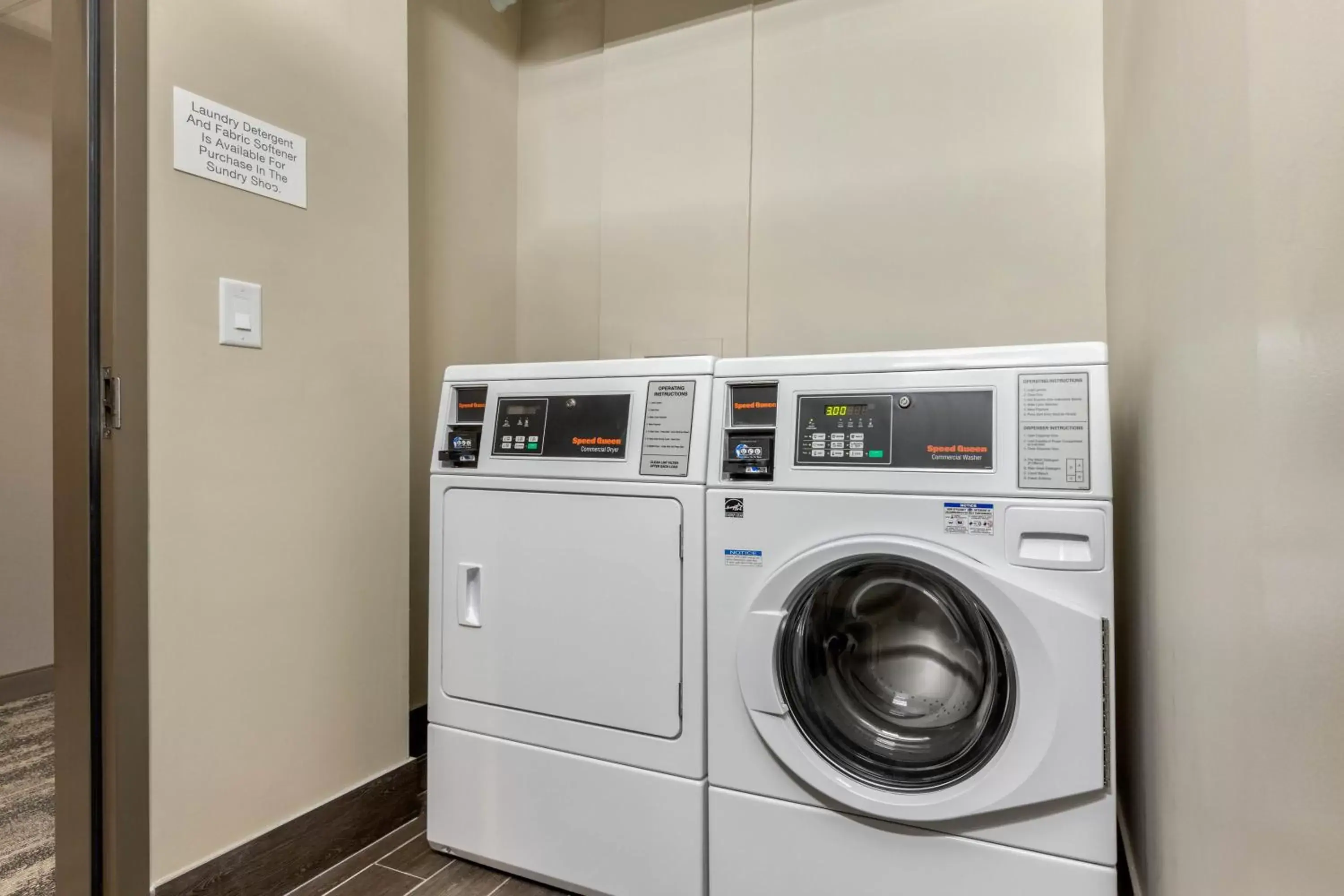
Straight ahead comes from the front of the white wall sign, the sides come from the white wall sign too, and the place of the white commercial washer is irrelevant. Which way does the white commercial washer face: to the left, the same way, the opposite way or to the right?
to the right

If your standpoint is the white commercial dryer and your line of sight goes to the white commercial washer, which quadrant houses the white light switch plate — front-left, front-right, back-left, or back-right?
back-right

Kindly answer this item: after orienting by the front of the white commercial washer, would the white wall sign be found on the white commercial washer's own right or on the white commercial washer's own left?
on the white commercial washer's own right

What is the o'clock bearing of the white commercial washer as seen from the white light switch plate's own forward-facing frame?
The white commercial washer is roughly at 12 o'clock from the white light switch plate.

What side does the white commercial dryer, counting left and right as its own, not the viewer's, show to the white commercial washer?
left

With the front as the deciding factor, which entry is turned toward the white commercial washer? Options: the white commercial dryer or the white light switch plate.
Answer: the white light switch plate

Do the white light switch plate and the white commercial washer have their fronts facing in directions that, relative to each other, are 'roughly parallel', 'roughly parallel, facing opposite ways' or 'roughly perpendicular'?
roughly perpendicular

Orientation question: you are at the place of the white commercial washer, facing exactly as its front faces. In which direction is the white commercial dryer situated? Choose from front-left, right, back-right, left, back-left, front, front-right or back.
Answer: right
